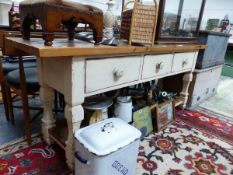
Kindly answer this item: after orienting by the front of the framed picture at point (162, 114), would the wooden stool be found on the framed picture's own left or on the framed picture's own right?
on the framed picture's own right

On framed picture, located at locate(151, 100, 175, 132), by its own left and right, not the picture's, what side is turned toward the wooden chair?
right

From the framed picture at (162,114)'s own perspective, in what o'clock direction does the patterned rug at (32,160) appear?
The patterned rug is roughly at 3 o'clock from the framed picture.

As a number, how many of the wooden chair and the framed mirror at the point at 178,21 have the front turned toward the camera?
1

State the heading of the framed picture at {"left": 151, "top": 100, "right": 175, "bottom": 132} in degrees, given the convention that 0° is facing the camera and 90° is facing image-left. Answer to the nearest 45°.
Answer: approximately 315°

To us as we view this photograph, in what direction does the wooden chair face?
facing away from the viewer and to the right of the viewer

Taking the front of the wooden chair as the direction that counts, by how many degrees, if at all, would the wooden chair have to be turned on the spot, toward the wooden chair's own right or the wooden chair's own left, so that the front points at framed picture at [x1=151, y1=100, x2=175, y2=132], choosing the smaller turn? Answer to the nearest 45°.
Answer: approximately 45° to the wooden chair's own right

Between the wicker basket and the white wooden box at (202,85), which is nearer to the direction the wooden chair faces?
the white wooden box

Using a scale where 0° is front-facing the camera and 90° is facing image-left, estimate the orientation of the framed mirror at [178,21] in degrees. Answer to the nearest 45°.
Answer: approximately 0°
